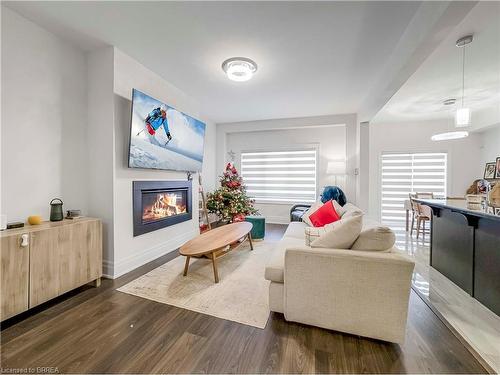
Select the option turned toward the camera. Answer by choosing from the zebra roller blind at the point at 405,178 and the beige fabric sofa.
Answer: the zebra roller blind

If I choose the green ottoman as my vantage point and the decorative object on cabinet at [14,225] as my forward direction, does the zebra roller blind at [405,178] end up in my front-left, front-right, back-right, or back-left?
back-left

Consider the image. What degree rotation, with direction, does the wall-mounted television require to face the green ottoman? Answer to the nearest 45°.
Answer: approximately 45° to its left

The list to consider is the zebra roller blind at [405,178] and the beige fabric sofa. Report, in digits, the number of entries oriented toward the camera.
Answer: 1

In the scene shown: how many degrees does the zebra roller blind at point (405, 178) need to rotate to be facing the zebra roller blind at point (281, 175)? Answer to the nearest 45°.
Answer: approximately 45° to its right

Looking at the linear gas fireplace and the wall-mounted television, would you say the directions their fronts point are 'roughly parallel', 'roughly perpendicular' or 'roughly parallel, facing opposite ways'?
roughly parallel

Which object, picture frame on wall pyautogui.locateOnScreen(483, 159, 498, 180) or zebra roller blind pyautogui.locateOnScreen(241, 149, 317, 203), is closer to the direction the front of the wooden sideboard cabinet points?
the picture frame on wall

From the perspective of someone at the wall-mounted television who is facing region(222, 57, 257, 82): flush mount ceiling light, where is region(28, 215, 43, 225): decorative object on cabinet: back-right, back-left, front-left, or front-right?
back-right

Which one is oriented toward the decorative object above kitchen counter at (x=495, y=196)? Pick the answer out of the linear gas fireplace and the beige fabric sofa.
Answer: the linear gas fireplace

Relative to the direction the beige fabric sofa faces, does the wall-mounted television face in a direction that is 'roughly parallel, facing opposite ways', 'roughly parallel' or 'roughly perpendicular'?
roughly parallel, facing opposite ways

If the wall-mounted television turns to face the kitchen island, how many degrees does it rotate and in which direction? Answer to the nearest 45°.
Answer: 0° — it already faces it

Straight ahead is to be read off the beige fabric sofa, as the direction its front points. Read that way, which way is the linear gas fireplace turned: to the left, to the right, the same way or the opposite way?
the opposite way

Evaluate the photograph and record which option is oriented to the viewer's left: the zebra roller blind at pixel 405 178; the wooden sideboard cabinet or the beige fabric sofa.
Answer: the beige fabric sofa

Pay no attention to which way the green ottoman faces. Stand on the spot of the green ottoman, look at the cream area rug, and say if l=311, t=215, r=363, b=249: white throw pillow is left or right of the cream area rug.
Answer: left

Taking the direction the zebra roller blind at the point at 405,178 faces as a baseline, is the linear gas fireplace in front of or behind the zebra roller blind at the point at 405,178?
in front

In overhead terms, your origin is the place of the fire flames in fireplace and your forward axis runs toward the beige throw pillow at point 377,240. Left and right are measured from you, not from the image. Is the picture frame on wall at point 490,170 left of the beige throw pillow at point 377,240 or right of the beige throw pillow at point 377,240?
left

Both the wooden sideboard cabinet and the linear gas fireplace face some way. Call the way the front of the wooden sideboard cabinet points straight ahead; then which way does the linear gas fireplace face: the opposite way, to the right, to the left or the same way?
the same way

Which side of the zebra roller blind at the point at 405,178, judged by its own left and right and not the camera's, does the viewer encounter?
front
